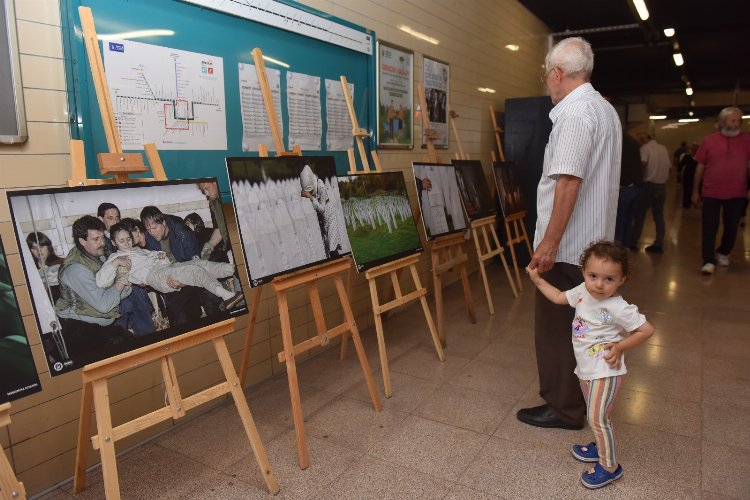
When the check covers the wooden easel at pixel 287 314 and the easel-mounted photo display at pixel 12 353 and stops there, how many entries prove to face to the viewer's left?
0

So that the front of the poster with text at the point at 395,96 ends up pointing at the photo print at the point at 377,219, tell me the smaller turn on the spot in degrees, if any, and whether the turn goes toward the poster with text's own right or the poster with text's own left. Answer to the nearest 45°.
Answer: approximately 45° to the poster with text's own right

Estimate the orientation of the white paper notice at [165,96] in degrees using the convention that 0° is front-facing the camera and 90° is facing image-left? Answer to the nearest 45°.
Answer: approximately 315°

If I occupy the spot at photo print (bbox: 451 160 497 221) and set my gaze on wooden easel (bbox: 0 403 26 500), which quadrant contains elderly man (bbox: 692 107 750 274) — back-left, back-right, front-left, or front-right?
back-left

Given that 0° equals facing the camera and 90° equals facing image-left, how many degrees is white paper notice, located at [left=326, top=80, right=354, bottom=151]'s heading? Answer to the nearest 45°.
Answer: approximately 315°

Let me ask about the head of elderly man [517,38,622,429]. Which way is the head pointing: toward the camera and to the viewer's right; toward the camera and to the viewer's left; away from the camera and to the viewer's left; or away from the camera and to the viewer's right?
away from the camera and to the viewer's left

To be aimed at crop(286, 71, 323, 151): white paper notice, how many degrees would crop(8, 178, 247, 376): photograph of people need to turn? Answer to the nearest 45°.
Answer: approximately 90° to its left

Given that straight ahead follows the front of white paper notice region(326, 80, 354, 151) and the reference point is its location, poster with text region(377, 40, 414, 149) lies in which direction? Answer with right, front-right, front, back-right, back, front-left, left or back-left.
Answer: left

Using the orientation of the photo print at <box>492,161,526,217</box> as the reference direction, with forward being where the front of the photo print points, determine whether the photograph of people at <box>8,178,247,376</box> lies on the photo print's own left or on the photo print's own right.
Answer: on the photo print's own right

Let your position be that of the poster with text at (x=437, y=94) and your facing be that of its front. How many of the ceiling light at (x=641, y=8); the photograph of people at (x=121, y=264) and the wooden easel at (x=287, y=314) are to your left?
1

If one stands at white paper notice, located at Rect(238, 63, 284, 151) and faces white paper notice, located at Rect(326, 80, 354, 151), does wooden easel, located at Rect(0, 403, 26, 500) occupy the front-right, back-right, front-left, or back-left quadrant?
back-right

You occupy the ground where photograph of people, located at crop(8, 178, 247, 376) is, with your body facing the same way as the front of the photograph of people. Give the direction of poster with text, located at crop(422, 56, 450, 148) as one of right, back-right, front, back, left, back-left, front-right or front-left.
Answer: left

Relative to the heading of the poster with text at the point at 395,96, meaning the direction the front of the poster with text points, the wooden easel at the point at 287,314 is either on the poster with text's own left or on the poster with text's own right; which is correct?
on the poster with text's own right
